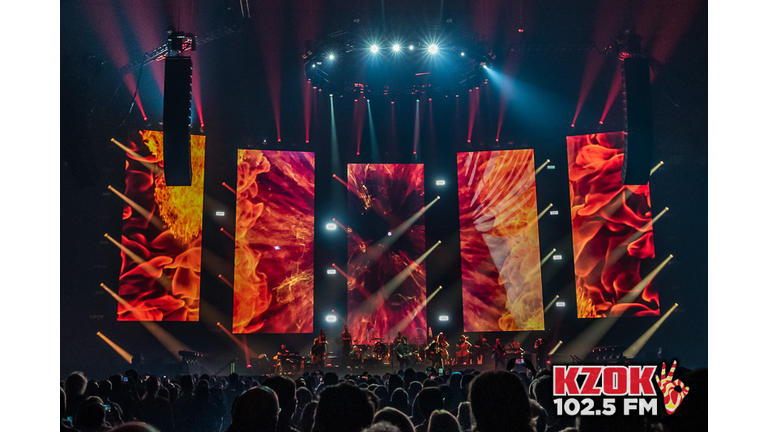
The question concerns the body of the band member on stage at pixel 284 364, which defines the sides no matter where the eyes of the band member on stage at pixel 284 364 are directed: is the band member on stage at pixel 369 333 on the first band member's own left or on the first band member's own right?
on the first band member's own left

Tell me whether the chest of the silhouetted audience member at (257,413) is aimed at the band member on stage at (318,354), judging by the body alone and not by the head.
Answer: yes

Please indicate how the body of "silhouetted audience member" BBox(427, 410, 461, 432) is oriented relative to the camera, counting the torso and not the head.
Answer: away from the camera

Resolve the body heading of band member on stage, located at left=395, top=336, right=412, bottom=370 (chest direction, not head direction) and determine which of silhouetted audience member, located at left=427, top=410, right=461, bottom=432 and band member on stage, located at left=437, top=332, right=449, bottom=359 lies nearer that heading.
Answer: the silhouetted audience member

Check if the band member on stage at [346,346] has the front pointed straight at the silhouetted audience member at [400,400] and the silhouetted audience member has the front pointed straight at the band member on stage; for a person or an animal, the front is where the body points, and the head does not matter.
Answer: yes

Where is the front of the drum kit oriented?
toward the camera

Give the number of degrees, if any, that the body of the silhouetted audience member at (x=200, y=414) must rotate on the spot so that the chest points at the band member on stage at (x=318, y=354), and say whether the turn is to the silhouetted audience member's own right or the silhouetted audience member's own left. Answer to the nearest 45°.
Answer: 0° — they already face them

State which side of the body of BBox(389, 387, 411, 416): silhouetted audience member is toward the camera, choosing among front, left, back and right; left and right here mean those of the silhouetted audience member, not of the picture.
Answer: back

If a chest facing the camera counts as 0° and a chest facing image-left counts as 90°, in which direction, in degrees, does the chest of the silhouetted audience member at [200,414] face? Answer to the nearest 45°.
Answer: approximately 180°

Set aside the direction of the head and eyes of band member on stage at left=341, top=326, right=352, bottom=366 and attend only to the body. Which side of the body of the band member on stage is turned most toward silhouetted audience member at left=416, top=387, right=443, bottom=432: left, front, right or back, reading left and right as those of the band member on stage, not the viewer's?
front

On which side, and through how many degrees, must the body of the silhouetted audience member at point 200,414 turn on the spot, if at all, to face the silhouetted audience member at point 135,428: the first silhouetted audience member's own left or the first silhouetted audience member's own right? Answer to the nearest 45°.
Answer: approximately 180°

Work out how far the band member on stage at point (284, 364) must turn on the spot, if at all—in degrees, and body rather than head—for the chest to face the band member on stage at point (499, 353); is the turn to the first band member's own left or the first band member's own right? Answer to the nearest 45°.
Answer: approximately 90° to the first band member's own left

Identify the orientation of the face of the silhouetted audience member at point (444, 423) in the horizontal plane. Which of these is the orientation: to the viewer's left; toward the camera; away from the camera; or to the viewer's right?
away from the camera

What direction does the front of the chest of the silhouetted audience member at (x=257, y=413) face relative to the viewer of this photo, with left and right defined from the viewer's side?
facing away from the viewer

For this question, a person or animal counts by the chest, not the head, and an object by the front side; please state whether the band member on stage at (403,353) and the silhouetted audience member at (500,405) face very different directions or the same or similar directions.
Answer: very different directions

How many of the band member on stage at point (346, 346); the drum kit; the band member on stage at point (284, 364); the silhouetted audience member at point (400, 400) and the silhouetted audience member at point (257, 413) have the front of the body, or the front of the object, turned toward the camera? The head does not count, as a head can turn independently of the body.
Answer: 3

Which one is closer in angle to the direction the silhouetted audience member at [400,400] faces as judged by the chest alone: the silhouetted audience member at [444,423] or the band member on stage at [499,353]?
the band member on stage

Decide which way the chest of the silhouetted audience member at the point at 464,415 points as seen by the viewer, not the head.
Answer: away from the camera

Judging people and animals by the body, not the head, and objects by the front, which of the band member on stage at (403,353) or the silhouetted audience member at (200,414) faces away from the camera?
the silhouetted audience member
